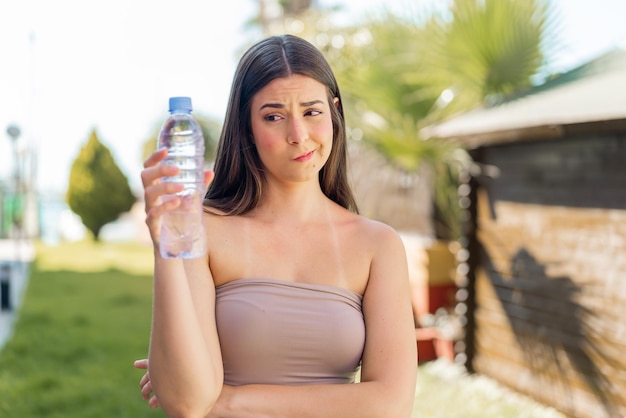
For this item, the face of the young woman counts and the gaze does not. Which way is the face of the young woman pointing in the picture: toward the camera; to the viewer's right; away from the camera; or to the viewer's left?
toward the camera

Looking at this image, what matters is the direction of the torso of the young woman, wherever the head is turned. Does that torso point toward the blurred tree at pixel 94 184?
no

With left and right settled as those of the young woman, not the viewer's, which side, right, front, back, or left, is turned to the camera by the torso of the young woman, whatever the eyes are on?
front

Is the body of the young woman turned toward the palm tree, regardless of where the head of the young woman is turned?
no

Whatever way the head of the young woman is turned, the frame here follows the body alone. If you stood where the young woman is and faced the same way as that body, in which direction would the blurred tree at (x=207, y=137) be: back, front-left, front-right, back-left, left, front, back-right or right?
back

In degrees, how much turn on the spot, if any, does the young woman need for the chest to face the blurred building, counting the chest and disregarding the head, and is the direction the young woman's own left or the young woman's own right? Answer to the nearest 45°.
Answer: approximately 135° to the young woman's own left
